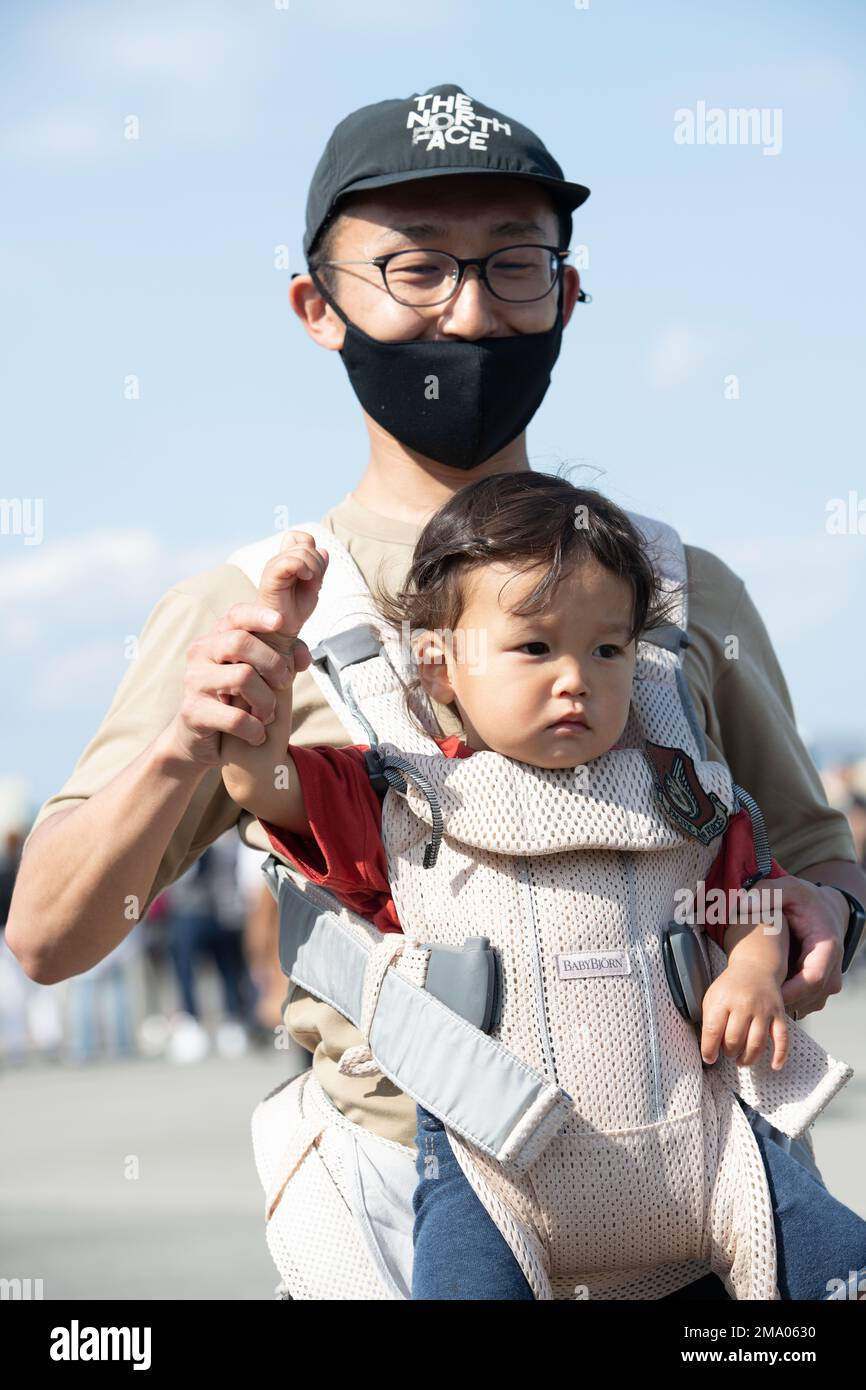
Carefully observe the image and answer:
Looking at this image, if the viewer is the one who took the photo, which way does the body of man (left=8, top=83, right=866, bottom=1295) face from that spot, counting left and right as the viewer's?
facing the viewer

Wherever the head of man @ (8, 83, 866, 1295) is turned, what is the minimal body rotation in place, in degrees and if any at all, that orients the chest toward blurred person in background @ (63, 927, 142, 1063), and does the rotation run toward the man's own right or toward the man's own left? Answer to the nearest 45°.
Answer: approximately 180°

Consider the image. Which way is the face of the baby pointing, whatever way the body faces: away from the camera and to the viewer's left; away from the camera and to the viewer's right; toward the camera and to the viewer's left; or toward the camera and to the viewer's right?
toward the camera and to the viewer's right
